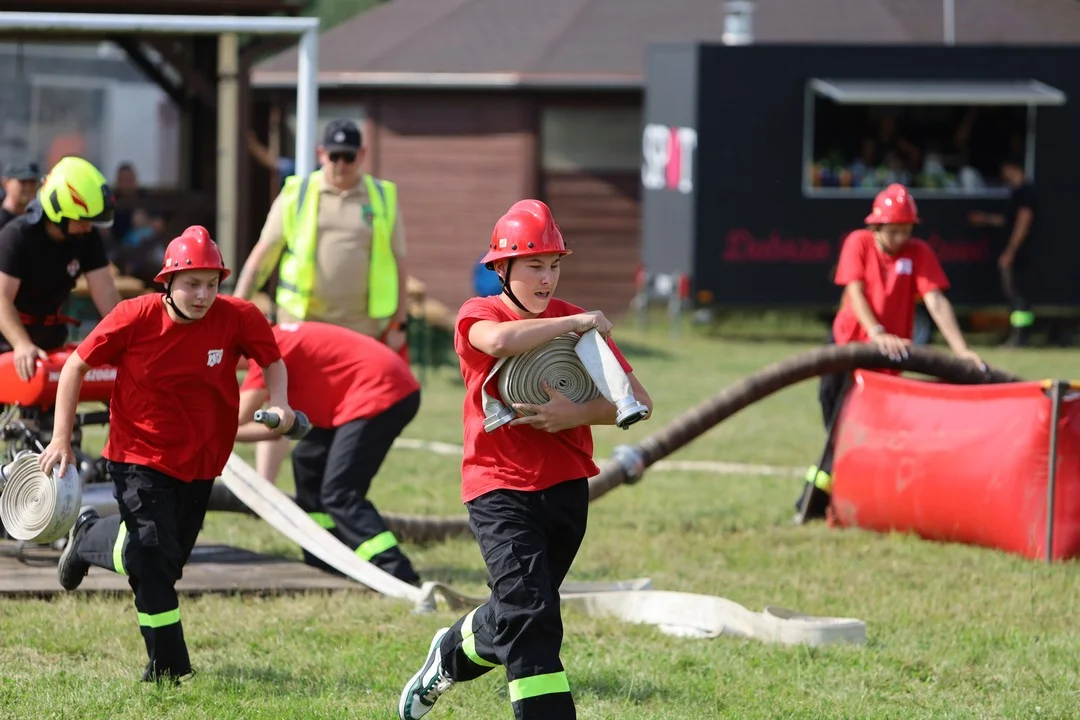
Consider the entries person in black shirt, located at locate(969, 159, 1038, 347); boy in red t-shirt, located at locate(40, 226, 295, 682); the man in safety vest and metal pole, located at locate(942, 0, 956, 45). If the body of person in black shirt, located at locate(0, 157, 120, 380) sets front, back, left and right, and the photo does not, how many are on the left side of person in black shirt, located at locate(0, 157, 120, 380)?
3

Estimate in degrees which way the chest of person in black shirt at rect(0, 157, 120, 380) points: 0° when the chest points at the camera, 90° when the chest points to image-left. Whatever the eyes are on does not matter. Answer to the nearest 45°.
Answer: approximately 315°

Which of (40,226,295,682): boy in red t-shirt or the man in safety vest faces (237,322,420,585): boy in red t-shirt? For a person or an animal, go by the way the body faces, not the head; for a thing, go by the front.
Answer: the man in safety vest

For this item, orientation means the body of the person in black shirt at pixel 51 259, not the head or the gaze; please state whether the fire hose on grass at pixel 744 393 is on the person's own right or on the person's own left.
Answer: on the person's own left

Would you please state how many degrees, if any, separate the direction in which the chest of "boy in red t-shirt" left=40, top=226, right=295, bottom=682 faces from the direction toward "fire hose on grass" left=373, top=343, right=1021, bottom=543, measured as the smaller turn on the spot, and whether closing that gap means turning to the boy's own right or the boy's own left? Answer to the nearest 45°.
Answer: approximately 90° to the boy's own left

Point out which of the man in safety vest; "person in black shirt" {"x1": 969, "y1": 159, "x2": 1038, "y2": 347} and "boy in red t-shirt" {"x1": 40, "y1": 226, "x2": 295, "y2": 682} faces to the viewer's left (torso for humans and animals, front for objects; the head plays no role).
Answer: the person in black shirt

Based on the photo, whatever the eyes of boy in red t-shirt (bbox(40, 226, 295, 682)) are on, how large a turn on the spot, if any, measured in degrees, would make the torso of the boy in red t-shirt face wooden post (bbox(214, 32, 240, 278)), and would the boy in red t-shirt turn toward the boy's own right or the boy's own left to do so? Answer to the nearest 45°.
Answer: approximately 135° to the boy's own left

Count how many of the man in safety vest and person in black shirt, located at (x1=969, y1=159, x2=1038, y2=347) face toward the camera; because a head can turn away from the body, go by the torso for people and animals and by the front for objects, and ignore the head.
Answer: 1
